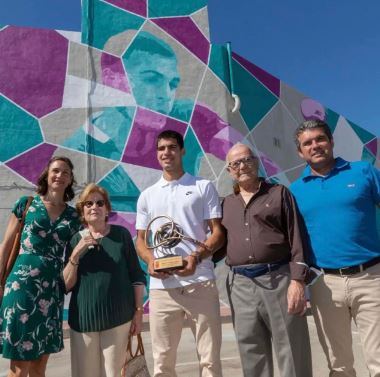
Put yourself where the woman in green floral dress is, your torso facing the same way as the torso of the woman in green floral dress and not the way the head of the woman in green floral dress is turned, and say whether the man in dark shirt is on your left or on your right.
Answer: on your left

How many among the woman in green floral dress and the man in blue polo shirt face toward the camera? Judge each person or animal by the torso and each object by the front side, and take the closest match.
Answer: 2

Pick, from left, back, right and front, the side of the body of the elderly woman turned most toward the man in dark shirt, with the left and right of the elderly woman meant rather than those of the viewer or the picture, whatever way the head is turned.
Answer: left

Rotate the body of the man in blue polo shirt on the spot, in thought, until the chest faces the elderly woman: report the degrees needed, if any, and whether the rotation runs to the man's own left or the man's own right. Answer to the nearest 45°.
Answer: approximately 90° to the man's own right

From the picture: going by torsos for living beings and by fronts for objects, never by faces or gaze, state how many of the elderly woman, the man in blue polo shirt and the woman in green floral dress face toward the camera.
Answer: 3

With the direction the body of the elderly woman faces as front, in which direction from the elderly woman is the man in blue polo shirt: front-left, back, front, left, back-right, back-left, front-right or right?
left

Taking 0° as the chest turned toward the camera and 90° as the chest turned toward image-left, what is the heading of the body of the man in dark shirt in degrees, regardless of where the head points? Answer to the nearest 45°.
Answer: approximately 45°

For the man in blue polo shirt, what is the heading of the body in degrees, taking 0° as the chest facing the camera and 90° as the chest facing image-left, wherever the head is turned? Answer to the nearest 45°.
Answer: approximately 0°

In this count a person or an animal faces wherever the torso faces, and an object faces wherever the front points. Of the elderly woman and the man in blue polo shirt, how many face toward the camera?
2

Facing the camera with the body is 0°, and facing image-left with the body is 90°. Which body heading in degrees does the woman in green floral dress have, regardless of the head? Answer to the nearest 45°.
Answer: approximately 0°
